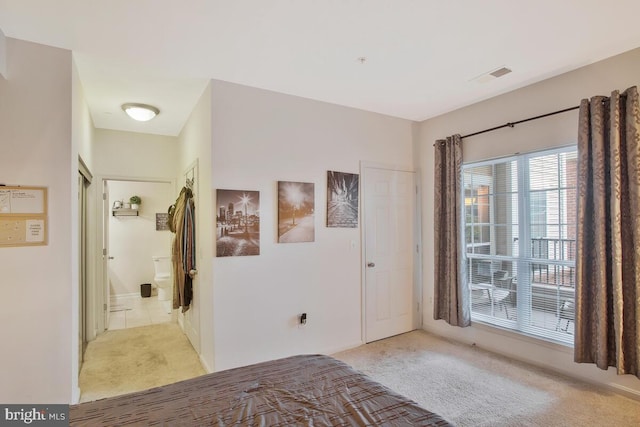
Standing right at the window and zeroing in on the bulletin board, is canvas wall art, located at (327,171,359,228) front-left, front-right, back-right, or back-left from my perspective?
front-right

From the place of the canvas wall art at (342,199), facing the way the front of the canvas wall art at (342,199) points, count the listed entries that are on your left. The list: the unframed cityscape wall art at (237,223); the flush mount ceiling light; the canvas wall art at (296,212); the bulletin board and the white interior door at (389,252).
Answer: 1

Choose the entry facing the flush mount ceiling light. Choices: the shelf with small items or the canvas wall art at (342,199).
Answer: the shelf with small items

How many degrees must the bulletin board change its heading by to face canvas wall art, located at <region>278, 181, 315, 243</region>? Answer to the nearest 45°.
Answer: approximately 90° to its left

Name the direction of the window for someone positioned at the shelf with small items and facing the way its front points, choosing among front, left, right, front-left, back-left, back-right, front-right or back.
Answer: front-left

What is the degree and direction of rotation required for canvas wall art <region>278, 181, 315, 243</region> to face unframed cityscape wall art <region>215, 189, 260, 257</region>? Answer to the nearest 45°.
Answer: approximately 90° to its right

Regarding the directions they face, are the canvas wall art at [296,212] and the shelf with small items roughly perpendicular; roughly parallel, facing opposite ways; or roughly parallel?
roughly parallel

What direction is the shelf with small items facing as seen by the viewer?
toward the camera

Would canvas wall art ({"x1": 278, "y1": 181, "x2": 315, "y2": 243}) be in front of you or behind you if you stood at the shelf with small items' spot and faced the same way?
in front

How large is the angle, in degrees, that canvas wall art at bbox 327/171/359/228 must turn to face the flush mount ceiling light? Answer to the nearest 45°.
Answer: approximately 135° to its right

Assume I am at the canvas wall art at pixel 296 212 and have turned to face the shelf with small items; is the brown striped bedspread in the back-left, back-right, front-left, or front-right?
back-left

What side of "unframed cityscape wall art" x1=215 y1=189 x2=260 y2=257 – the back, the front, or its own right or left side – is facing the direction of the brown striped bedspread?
front

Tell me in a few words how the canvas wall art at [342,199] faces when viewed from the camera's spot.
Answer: facing the viewer and to the right of the viewer

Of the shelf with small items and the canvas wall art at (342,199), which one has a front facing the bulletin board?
the shelf with small items

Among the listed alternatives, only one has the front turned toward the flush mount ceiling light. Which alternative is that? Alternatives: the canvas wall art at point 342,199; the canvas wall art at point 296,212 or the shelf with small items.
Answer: the shelf with small items
